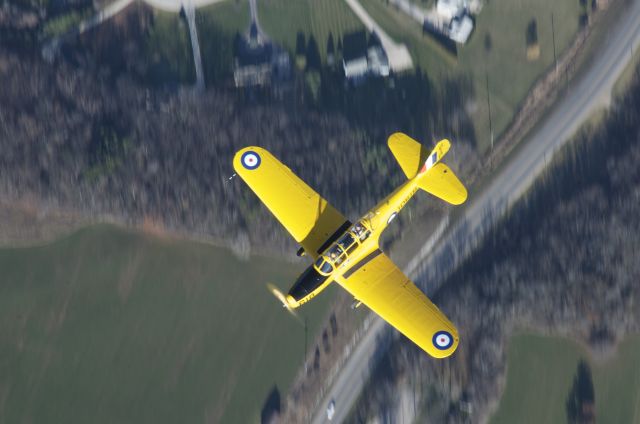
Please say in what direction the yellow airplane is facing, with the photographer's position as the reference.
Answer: facing the viewer and to the left of the viewer
